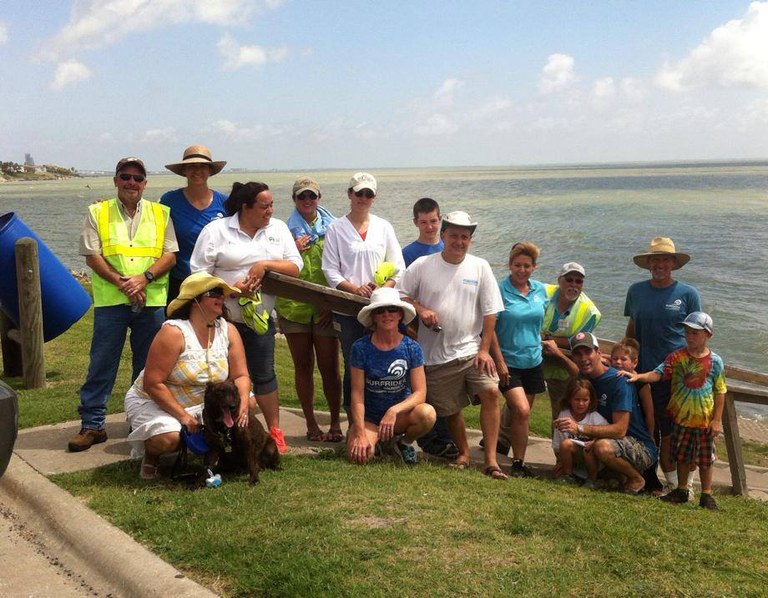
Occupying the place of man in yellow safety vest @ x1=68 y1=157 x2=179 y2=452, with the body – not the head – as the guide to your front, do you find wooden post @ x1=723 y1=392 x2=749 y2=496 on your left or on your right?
on your left

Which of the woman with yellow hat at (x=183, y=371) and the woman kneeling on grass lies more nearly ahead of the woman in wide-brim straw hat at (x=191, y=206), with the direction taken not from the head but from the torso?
the woman with yellow hat

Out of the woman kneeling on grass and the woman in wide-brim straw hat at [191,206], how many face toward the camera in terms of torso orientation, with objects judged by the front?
2

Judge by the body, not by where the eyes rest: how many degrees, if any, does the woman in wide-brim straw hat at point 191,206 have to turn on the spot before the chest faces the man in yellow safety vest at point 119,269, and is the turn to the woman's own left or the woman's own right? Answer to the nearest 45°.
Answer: approximately 45° to the woman's own right

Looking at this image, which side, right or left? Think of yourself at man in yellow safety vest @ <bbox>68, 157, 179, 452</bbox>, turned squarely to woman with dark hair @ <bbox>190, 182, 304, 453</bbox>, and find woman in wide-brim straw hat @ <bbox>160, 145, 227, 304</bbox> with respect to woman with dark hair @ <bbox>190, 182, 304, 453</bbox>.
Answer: left
